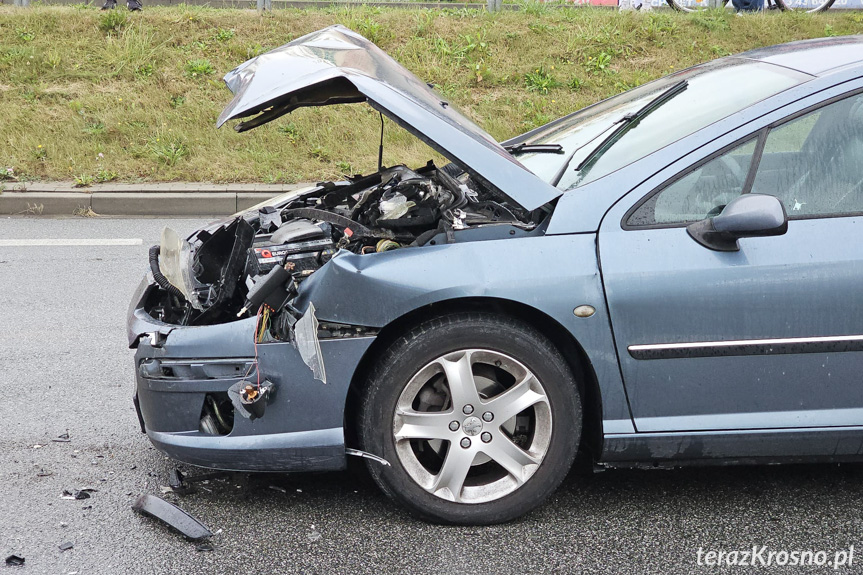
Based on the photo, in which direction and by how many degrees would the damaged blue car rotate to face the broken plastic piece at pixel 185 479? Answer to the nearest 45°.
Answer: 0° — it already faces it

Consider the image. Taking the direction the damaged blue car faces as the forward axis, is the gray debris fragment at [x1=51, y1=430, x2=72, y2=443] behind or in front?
in front

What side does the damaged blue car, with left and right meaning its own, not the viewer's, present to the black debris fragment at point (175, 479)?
front

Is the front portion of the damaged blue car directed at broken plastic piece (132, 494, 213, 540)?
yes

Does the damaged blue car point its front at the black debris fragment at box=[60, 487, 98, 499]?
yes

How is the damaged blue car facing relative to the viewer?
to the viewer's left
